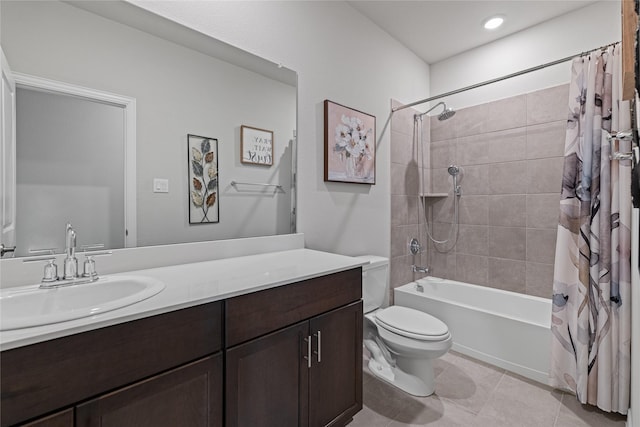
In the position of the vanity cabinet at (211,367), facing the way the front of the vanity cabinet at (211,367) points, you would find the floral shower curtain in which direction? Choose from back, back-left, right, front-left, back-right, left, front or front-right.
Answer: front-left

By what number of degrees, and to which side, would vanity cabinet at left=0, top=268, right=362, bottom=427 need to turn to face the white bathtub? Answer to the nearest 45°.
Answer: approximately 45° to its left

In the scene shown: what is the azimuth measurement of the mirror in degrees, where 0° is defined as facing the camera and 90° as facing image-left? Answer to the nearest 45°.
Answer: approximately 315°

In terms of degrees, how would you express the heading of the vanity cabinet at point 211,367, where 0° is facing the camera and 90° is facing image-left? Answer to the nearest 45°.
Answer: approximately 315°

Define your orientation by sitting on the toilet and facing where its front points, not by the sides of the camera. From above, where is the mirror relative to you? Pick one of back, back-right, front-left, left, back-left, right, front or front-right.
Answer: right

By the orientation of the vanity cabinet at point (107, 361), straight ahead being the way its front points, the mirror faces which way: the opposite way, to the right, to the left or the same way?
the same way

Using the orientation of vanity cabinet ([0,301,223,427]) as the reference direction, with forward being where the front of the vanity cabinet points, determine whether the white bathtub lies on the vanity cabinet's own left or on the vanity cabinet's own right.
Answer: on the vanity cabinet's own left

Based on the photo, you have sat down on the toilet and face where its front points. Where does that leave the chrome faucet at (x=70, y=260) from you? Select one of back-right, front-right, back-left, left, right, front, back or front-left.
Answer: right
